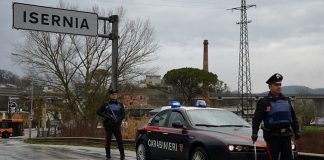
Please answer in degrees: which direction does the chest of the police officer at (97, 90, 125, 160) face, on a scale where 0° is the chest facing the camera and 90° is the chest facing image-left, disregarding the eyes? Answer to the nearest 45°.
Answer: approximately 0°

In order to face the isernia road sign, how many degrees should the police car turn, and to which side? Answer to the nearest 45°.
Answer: approximately 180°

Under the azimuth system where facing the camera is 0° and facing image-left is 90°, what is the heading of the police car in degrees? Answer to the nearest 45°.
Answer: approximately 315°

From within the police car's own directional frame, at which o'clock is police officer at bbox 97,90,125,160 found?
The police officer is roughly at 6 o'clock from the police car.

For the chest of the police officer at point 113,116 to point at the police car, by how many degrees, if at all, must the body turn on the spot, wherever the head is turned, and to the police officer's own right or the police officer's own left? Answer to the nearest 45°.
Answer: approximately 45° to the police officer's own left
